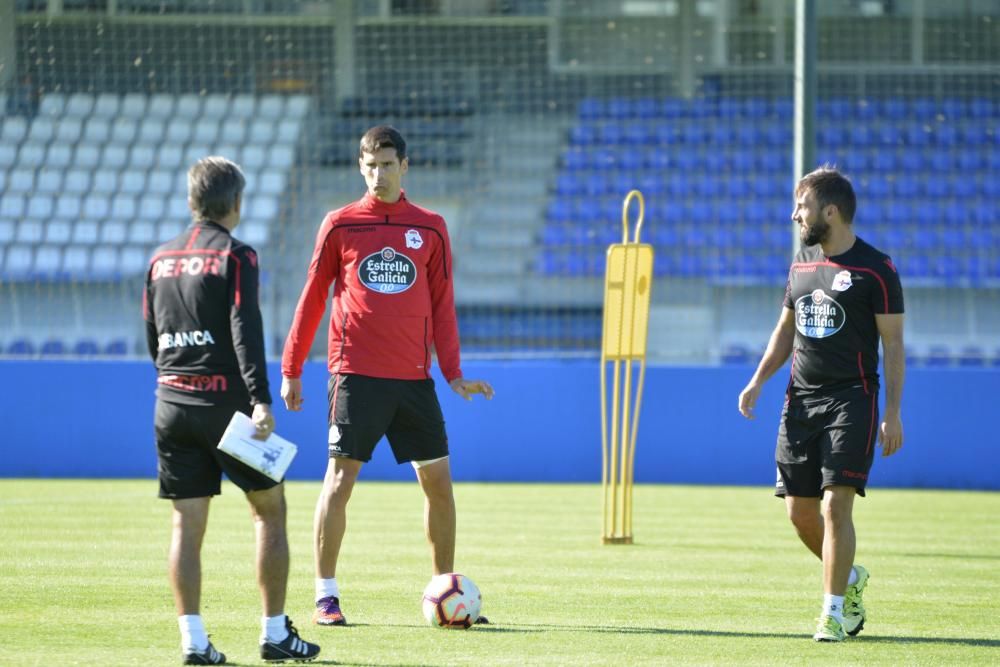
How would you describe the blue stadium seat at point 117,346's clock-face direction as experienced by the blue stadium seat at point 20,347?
the blue stadium seat at point 117,346 is roughly at 9 o'clock from the blue stadium seat at point 20,347.

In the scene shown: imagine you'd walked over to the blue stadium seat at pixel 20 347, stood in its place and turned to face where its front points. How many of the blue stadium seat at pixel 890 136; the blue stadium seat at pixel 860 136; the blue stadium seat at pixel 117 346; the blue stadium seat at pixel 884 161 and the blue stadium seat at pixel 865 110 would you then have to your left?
5

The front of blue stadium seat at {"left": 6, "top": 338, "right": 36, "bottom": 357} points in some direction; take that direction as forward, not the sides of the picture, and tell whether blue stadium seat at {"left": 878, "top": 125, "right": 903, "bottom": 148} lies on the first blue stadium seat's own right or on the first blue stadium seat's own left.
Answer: on the first blue stadium seat's own left

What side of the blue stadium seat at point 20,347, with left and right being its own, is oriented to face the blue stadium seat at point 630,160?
left

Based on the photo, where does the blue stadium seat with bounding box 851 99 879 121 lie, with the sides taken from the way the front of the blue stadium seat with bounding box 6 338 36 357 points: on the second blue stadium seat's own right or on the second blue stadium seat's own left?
on the second blue stadium seat's own left

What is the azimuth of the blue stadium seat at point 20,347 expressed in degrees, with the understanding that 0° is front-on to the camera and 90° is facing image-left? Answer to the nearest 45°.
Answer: approximately 0°

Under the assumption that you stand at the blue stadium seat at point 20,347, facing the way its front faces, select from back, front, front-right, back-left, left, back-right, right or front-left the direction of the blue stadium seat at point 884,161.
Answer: left

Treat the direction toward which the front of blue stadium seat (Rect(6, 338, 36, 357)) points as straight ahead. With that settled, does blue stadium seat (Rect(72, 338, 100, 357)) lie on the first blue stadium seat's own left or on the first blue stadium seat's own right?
on the first blue stadium seat's own left

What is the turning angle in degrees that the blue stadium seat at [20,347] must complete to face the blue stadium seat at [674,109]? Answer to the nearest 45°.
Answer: approximately 90° to its left

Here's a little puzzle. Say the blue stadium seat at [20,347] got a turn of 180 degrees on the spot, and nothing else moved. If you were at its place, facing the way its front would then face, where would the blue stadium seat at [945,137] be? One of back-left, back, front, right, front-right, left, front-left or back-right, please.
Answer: right

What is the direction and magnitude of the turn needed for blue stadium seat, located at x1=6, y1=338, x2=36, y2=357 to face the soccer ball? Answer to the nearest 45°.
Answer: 0° — it already faces it
